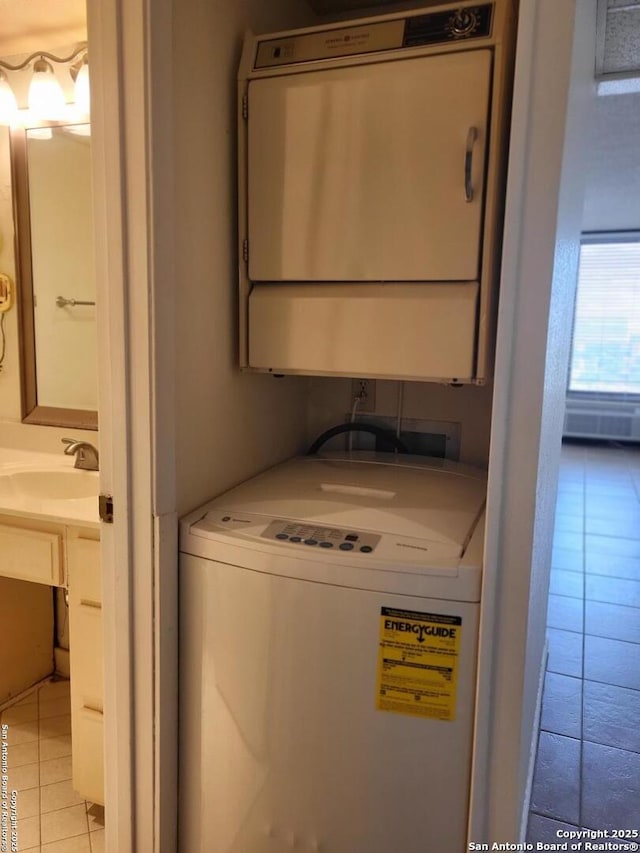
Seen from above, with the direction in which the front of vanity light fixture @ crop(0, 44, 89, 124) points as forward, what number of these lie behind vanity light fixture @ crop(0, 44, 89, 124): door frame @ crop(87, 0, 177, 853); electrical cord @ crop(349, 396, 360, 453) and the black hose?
0

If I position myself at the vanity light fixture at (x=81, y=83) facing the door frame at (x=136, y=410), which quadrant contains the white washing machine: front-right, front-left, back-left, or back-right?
front-left

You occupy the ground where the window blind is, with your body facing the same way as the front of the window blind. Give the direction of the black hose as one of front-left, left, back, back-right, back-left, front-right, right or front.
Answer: front

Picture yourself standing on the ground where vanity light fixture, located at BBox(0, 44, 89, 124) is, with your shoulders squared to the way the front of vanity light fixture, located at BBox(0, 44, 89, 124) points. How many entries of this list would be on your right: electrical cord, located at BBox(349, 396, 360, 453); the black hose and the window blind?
0

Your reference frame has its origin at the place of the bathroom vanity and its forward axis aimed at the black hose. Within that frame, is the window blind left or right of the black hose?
left

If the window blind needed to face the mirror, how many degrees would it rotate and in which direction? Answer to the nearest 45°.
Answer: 0° — it already faces it

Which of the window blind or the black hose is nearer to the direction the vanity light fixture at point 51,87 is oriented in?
the black hose

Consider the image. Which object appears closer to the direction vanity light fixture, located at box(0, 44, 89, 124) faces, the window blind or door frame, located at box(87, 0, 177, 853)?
the door frame

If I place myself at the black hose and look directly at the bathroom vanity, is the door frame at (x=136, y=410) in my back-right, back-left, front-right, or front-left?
front-left

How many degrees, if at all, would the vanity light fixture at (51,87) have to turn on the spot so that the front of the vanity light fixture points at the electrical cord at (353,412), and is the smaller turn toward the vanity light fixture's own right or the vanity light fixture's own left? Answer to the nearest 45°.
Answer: approximately 45° to the vanity light fixture's own left

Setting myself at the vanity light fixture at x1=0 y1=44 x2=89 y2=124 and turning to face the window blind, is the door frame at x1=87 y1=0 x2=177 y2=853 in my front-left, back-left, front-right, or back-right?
back-right

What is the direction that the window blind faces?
toward the camera

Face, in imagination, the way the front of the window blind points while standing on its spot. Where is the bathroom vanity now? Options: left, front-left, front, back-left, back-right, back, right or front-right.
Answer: front

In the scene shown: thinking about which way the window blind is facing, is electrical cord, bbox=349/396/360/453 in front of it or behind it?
in front

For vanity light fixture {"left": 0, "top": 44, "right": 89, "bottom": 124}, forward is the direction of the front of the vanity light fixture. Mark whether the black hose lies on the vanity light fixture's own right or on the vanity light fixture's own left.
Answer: on the vanity light fixture's own left

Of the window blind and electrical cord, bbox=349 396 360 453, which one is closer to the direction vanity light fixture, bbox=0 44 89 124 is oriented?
the electrical cord
